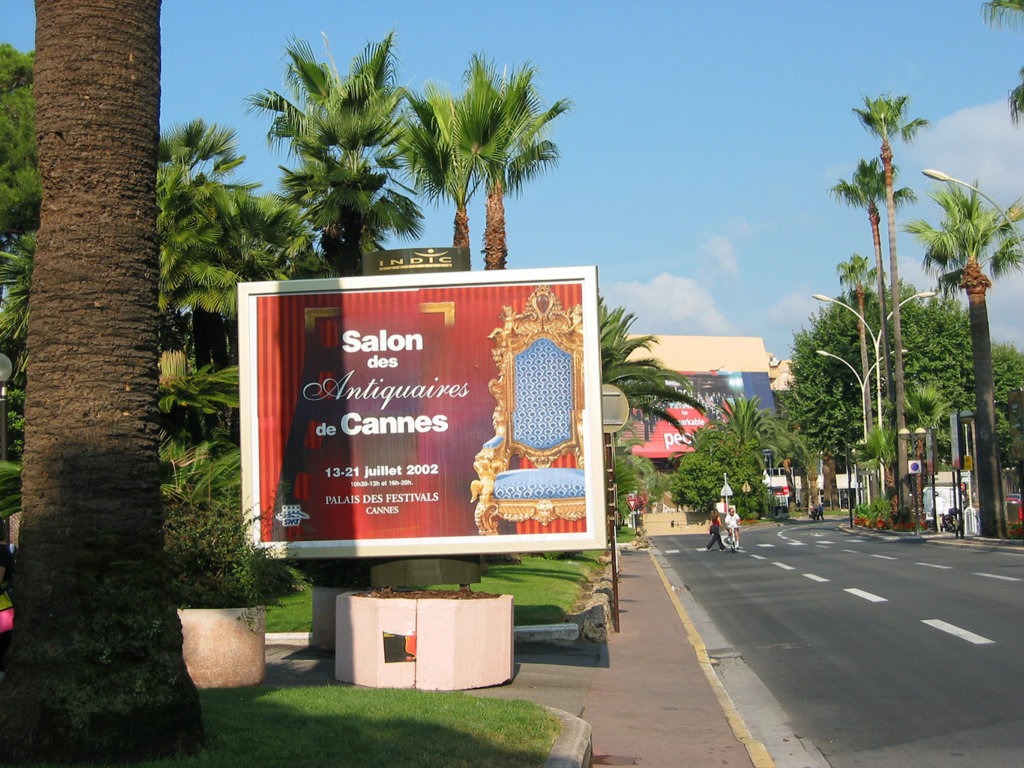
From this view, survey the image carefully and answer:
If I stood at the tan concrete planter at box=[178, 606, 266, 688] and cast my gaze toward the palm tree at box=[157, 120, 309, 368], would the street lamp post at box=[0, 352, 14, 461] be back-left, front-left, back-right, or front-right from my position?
front-left

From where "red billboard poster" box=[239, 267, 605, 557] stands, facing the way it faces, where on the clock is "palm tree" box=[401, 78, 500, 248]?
The palm tree is roughly at 6 o'clock from the red billboard poster.

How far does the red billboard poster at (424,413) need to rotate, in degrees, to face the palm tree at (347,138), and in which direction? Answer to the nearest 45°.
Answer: approximately 180°

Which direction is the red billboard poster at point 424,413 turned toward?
toward the camera

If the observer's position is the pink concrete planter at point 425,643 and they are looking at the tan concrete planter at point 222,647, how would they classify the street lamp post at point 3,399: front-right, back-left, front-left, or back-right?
front-right

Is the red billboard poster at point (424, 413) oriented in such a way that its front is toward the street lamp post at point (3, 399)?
no

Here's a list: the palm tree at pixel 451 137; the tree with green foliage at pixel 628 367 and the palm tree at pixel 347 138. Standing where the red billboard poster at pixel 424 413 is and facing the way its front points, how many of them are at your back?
3

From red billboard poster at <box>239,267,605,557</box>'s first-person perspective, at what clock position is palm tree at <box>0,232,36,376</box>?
The palm tree is roughly at 5 o'clock from the red billboard poster.

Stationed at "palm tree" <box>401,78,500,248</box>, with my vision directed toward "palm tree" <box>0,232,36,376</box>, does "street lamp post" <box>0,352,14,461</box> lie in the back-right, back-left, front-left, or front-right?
front-left

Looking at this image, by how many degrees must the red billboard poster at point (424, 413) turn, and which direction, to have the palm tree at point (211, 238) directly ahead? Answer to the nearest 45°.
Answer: approximately 180°

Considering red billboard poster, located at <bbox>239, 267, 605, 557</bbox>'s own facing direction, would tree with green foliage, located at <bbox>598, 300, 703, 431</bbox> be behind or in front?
behind
